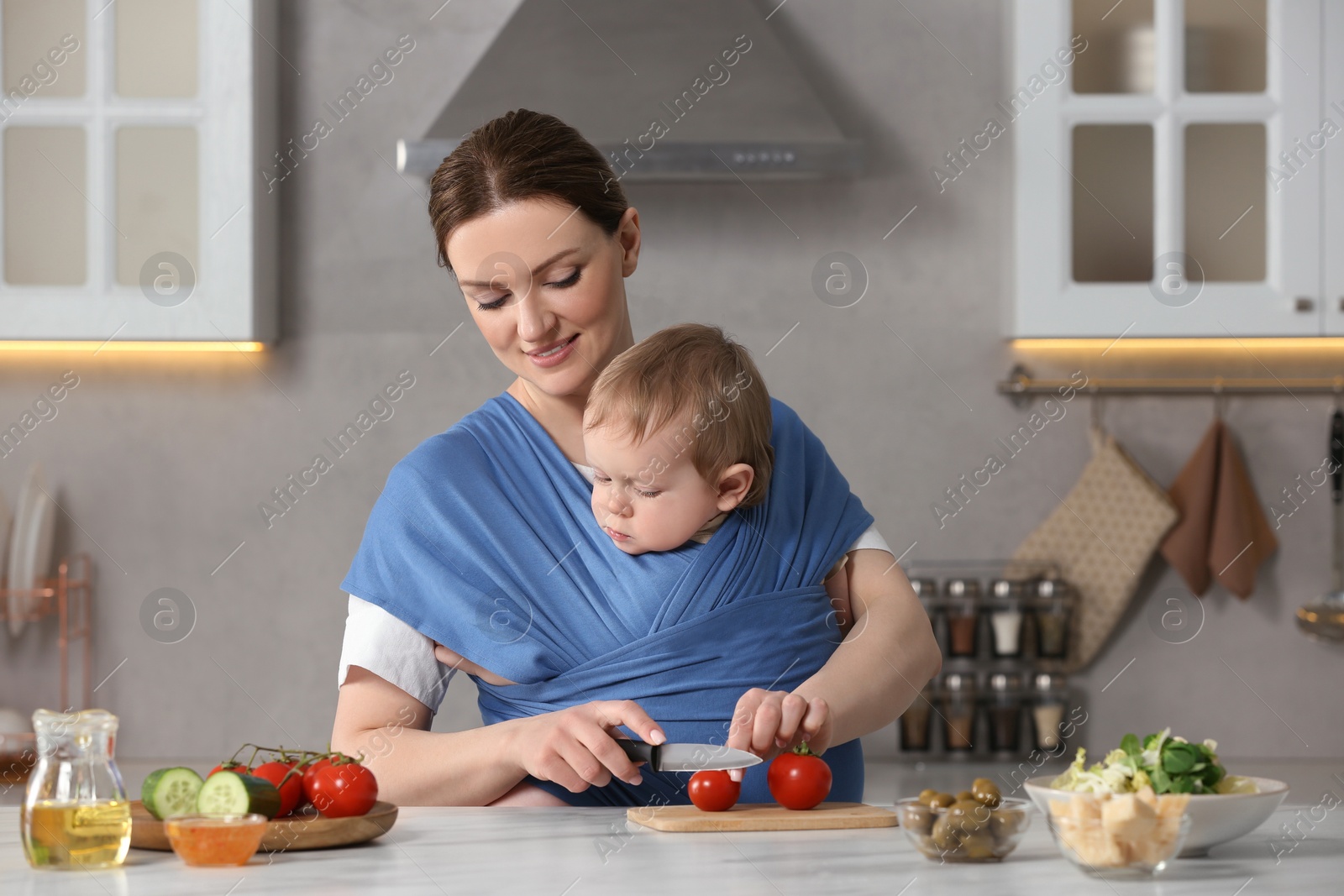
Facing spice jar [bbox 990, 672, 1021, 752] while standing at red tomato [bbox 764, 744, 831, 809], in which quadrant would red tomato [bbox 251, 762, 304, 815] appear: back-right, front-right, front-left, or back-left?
back-left

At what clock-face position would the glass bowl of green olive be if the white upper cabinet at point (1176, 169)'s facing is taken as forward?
The glass bowl of green olive is roughly at 12 o'clock from the white upper cabinet.

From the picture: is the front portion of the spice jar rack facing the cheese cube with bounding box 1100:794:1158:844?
yes

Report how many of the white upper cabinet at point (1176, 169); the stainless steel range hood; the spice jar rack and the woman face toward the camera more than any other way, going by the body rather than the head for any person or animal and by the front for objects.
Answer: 4

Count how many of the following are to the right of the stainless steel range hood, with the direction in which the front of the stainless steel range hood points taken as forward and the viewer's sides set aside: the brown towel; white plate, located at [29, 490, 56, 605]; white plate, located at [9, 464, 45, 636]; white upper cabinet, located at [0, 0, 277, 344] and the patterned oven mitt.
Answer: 3

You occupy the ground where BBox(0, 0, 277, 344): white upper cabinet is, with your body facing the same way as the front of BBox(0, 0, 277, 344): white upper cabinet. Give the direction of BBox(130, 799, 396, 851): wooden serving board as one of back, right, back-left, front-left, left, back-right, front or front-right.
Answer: front

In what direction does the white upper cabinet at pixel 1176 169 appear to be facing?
toward the camera

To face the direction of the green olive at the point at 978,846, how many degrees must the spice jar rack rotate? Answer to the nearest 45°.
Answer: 0° — it already faces it

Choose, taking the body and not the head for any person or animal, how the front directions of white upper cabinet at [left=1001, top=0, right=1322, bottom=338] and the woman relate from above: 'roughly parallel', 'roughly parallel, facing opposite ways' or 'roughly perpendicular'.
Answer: roughly parallel

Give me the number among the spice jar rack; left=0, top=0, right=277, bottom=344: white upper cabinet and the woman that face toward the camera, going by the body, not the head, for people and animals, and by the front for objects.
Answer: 3

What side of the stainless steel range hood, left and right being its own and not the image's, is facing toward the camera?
front

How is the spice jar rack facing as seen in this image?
toward the camera

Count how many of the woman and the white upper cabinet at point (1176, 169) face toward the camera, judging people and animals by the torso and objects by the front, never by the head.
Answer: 2

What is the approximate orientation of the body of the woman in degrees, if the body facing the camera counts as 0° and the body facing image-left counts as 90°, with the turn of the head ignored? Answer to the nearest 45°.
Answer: approximately 0°
